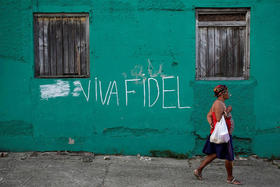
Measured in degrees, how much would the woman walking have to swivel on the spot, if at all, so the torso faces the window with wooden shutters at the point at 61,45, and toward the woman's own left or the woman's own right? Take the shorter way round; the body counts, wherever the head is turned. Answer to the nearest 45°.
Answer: approximately 180°

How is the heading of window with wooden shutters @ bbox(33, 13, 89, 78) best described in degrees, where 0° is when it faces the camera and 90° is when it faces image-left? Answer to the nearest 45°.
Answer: approximately 0°

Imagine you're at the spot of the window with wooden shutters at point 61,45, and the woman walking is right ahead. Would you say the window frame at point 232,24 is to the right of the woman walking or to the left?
left

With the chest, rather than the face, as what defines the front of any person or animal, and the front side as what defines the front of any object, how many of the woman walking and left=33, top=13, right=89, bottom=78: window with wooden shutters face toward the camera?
1

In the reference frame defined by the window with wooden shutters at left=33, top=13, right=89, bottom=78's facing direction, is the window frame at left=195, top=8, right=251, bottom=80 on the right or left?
on its left

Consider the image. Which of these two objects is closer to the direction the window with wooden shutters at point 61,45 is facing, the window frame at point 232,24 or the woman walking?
the woman walking

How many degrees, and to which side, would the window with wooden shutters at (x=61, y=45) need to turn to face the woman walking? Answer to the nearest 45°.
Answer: approximately 45° to its left

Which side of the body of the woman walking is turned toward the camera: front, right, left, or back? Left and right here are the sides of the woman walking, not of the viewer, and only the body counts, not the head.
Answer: right
